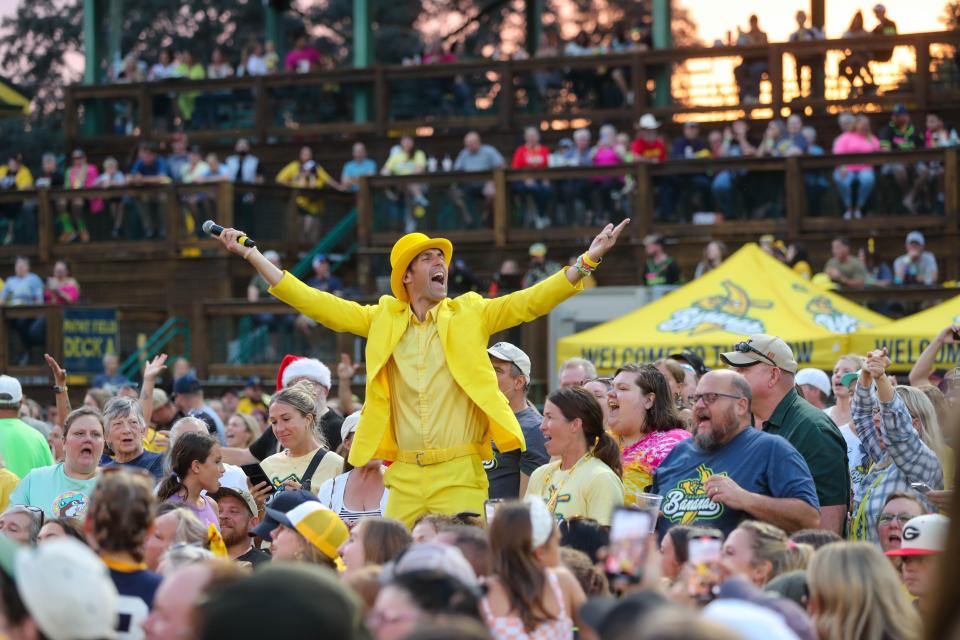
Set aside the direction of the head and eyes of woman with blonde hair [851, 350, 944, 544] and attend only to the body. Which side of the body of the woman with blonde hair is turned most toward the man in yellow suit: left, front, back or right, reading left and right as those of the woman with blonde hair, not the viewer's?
front

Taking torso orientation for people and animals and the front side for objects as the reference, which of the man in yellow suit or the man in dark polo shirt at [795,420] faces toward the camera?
the man in yellow suit

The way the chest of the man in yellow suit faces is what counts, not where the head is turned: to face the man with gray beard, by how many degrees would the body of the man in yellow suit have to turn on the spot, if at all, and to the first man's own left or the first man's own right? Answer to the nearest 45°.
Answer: approximately 45° to the first man's own left

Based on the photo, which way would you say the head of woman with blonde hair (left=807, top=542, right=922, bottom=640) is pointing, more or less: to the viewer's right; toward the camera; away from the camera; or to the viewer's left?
away from the camera

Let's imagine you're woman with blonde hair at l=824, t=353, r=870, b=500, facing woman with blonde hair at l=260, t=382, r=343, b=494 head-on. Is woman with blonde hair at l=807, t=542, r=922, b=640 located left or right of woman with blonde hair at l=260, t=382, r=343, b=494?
left

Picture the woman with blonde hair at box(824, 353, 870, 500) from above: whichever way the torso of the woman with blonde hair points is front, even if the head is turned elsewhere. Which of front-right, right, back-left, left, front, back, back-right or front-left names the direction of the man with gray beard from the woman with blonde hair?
front-left

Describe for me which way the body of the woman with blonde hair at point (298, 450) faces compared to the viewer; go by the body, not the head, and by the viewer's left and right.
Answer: facing the viewer and to the left of the viewer

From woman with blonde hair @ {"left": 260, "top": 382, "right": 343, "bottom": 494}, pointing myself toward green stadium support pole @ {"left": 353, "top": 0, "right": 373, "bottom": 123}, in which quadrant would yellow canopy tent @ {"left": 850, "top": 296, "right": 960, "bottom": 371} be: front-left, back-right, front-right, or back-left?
front-right

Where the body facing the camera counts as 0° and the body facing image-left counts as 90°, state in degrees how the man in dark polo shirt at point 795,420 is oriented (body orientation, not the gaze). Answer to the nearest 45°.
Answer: approximately 90°

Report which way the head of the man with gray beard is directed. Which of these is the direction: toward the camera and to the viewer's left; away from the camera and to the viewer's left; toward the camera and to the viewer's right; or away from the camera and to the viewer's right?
toward the camera and to the viewer's left

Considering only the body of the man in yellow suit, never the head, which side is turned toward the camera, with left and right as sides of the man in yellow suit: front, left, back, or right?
front

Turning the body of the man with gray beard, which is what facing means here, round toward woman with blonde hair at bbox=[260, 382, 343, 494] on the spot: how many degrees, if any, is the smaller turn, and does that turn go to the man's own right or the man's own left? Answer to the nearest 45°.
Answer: approximately 90° to the man's own right

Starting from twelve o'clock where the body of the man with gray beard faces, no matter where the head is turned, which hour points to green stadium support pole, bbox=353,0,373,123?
The green stadium support pole is roughly at 4 o'clock from the man with gray beard.

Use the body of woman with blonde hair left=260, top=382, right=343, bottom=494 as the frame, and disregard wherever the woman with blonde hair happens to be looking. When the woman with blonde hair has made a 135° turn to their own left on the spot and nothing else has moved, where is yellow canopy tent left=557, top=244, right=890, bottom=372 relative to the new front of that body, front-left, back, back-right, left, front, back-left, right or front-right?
front-left

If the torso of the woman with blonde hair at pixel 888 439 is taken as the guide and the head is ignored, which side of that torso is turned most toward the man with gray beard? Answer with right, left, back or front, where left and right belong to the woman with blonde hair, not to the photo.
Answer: front
